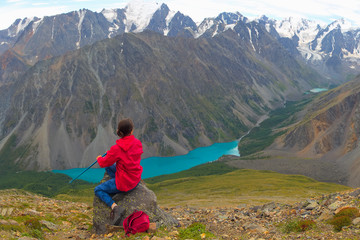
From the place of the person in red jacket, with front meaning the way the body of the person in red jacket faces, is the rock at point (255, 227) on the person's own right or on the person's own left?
on the person's own right

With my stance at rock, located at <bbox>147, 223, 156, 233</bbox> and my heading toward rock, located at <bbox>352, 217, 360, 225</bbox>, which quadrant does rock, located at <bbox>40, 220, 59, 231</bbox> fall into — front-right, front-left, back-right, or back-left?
back-left

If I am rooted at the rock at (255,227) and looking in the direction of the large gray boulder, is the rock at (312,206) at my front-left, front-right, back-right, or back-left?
back-right

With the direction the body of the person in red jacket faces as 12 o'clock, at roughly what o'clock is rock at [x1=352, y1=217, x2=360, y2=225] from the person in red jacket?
The rock is roughly at 5 o'clock from the person in red jacket.

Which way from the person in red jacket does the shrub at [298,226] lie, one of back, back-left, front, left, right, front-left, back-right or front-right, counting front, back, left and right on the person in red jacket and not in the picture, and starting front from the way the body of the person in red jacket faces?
back-right

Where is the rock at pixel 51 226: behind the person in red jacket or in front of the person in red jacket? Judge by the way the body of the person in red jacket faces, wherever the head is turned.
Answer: in front

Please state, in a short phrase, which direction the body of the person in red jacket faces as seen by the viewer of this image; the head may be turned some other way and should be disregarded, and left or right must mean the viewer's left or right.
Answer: facing away from the viewer and to the left of the viewer

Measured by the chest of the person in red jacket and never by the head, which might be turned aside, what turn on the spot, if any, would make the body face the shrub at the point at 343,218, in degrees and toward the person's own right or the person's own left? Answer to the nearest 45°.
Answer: approximately 135° to the person's own right
